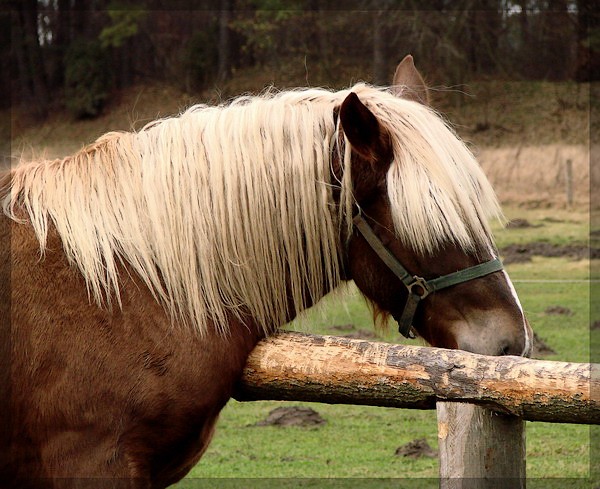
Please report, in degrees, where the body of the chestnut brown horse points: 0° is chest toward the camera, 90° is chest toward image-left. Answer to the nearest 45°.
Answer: approximately 270°
